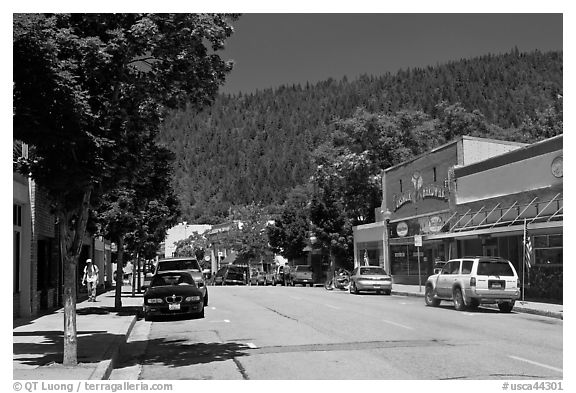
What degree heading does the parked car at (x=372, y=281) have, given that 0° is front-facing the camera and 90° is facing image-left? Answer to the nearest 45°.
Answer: approximately 135°

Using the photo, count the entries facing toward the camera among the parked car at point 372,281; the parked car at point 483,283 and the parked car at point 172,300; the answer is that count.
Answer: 1

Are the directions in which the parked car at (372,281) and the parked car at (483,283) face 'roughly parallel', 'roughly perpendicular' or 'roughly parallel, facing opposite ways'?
roughly parallel

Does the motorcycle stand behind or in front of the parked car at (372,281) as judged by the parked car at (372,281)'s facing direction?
in front

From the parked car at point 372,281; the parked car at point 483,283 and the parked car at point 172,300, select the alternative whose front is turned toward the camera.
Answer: the parked car at point 172,300

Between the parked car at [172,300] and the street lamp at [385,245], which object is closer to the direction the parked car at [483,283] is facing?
the street lamp

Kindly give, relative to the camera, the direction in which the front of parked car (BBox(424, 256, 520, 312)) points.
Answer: facing away from the viewer and to the left of the viewer

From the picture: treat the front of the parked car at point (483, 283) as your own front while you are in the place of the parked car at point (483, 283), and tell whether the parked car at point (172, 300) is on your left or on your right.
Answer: on your left

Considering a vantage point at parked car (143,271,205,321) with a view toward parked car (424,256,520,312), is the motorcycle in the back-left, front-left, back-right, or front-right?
front-left

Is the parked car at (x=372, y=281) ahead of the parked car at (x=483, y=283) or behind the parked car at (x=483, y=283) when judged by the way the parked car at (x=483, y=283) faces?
ahead

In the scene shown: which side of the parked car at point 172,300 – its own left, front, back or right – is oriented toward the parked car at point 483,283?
left

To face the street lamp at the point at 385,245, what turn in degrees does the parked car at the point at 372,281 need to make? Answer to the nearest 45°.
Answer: approximately 45° to its right

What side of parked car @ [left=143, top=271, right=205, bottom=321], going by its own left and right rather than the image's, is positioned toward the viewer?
front

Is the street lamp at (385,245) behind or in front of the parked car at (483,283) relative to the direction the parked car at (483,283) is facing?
in front

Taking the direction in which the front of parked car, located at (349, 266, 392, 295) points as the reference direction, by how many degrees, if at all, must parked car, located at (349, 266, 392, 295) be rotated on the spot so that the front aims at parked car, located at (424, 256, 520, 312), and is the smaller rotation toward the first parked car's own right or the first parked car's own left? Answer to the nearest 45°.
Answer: approximately 135° to the first parked car's own left

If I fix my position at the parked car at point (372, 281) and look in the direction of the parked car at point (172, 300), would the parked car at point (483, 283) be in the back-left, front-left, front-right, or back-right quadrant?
front-left

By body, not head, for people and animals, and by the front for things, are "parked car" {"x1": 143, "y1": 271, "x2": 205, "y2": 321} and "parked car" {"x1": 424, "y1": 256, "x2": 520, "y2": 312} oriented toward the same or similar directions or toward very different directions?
very different directions

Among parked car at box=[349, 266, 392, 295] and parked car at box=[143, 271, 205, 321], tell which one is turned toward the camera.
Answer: parked car at box=[143, 271, 205, 321]

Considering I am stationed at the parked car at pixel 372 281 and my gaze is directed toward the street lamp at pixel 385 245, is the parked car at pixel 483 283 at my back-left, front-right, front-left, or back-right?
back-right
